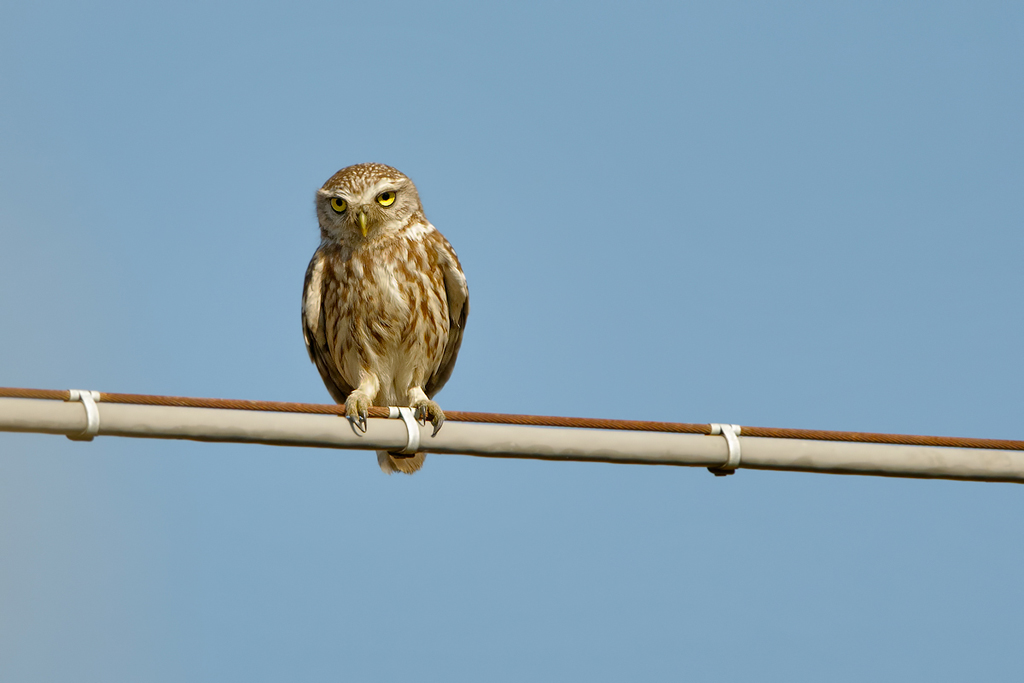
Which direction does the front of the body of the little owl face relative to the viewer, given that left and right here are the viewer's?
facing the viewer
